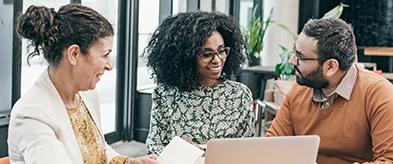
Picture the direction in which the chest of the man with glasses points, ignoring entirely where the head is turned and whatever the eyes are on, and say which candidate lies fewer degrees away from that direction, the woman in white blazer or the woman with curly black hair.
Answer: the woman in white blazer

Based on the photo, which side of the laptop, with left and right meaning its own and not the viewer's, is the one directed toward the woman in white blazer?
left

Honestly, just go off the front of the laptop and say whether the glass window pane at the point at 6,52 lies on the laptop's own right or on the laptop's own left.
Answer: on the laptop's own left

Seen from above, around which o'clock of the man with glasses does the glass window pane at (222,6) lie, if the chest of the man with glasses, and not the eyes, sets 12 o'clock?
The glass window pane is roughly at 4 o'clock from the man with glasses.

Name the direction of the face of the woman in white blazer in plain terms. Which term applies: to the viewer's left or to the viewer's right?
to the viewer's right

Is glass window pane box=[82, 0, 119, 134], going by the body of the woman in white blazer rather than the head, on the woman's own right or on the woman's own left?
on the woman's own left

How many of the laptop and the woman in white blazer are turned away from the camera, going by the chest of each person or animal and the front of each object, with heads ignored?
1

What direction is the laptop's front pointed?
away from the camera

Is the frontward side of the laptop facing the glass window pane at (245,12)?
yes

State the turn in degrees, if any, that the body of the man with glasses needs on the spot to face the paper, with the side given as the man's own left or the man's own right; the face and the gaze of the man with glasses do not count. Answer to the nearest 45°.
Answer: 0° — they already face it

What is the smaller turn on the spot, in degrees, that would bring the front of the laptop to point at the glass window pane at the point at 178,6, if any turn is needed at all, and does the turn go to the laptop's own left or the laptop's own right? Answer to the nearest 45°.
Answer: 0° — it already faces it

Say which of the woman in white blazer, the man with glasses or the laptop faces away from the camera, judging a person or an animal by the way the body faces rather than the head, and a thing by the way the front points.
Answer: the laptop

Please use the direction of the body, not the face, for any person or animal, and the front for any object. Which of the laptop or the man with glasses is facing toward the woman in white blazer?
the man with glasses

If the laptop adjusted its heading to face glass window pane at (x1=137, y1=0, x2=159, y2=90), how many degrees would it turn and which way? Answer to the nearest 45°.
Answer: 0° — it already faces it

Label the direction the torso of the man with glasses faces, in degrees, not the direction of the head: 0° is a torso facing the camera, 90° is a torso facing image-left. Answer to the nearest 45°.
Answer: approximately 45°
